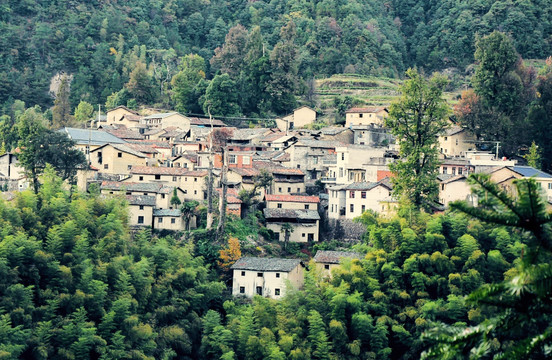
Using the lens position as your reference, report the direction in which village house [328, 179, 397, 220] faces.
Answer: facing the viewer and to the left of the viewer

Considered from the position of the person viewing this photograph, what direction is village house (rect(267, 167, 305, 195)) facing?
facing the viewer

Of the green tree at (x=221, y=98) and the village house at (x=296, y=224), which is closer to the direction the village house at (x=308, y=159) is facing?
the village house

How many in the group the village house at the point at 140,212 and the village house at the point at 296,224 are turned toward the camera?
2

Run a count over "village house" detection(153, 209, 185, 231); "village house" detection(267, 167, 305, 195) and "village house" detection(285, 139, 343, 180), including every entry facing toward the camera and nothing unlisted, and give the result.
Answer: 3

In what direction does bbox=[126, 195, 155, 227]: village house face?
toward the camera

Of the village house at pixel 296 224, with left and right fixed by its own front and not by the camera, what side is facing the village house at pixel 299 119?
back

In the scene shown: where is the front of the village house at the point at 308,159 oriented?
toward the camera

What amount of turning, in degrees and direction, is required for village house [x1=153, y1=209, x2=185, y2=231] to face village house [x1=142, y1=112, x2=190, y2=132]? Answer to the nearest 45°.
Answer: approximately 180°

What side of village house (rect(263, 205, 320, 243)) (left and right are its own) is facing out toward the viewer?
front

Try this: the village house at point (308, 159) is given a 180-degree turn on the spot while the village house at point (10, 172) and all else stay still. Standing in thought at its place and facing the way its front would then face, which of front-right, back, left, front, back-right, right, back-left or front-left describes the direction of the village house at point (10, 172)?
left

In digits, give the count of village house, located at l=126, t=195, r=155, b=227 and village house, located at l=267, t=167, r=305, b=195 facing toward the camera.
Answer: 2
